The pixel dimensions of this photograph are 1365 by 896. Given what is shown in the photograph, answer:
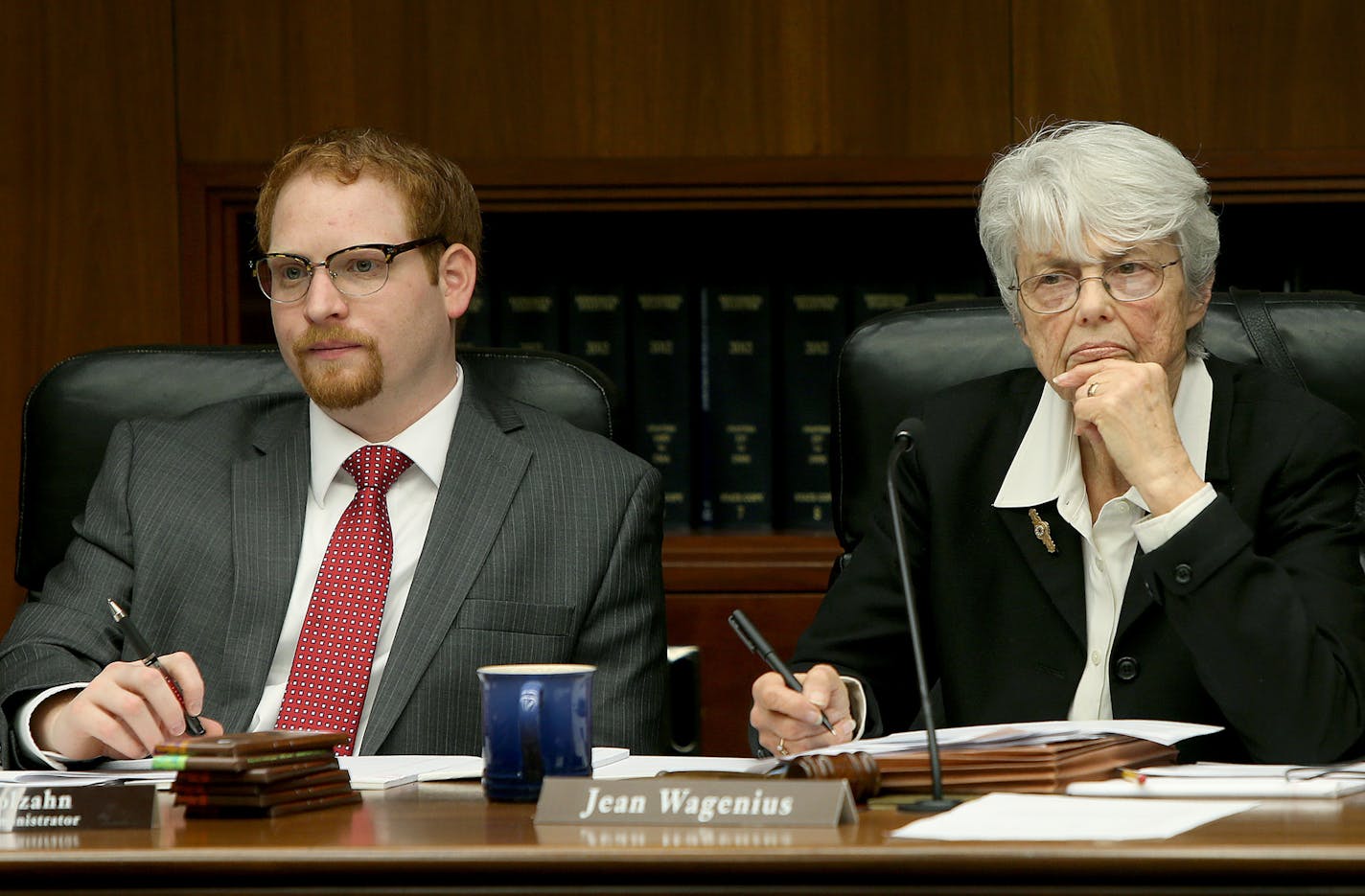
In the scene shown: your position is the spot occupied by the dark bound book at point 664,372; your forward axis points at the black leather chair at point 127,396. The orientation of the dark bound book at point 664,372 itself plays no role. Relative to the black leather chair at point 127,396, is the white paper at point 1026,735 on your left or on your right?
left

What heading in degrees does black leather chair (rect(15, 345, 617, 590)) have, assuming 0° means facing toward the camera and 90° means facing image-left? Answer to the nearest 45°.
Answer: approximately 0°

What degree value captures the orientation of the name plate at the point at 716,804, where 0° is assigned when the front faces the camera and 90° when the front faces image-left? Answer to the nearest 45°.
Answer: approximately 0°

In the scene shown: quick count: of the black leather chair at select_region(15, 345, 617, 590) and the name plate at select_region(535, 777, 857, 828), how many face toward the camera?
2

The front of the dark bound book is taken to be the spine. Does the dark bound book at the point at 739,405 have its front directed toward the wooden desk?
yes
